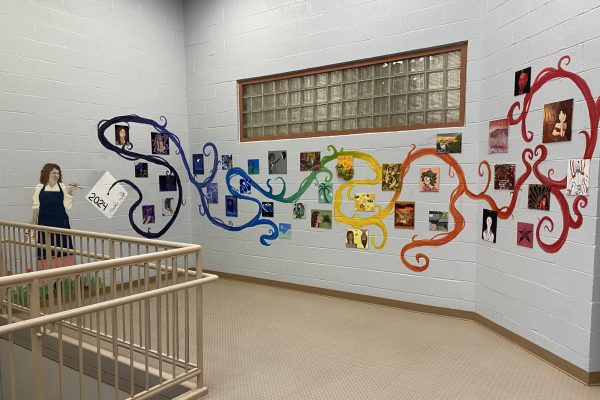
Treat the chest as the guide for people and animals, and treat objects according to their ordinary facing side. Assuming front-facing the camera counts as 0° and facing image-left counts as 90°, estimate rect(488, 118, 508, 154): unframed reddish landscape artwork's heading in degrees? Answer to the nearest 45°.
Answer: approximately 45°

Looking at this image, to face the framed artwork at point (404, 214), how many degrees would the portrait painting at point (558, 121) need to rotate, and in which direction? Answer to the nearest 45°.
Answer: approximately 90° to its right

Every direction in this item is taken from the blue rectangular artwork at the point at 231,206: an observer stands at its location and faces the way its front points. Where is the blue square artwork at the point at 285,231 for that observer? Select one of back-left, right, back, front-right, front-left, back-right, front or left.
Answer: left

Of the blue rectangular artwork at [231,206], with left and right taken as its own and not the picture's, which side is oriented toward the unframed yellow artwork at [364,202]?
left

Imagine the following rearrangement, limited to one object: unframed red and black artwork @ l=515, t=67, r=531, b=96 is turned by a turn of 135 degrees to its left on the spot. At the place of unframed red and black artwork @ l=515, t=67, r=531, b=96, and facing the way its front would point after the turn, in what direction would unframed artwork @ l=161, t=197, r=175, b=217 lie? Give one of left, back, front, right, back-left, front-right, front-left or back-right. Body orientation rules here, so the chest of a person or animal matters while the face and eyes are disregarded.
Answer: back

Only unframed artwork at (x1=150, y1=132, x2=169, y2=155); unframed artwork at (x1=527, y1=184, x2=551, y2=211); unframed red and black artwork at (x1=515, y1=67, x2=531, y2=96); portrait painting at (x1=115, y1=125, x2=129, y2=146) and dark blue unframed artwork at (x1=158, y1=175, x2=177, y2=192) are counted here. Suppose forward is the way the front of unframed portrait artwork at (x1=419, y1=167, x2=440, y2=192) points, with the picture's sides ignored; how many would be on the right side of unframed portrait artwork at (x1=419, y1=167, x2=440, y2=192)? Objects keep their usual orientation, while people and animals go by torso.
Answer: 3

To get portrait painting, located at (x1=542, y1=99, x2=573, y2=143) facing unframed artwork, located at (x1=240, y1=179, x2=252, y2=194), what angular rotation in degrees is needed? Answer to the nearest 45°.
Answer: approximately 45° to its right

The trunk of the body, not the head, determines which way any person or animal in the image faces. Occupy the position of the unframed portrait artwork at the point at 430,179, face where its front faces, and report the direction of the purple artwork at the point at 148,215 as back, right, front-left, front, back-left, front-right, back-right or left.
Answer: right

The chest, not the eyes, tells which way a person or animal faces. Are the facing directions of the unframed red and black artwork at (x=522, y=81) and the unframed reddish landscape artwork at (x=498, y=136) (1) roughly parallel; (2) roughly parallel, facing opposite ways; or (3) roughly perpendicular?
roughly parallel

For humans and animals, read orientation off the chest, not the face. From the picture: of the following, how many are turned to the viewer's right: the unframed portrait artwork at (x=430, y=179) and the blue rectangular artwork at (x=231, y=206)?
0

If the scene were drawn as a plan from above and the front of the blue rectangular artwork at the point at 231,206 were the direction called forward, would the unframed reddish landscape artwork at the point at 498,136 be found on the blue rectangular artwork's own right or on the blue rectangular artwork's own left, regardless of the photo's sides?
on the blue rectangular artwork's own left

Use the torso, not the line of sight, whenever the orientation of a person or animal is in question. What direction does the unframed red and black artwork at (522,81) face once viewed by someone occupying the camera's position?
facing the viewer and to the left of the viewer

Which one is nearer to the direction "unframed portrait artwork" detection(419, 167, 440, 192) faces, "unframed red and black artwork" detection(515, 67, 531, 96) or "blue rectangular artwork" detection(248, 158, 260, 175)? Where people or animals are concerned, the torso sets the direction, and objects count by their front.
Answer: the unframed red and black artwork

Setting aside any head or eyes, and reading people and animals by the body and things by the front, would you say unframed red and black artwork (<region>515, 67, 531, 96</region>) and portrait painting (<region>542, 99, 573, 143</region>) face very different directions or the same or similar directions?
same or similar directions
